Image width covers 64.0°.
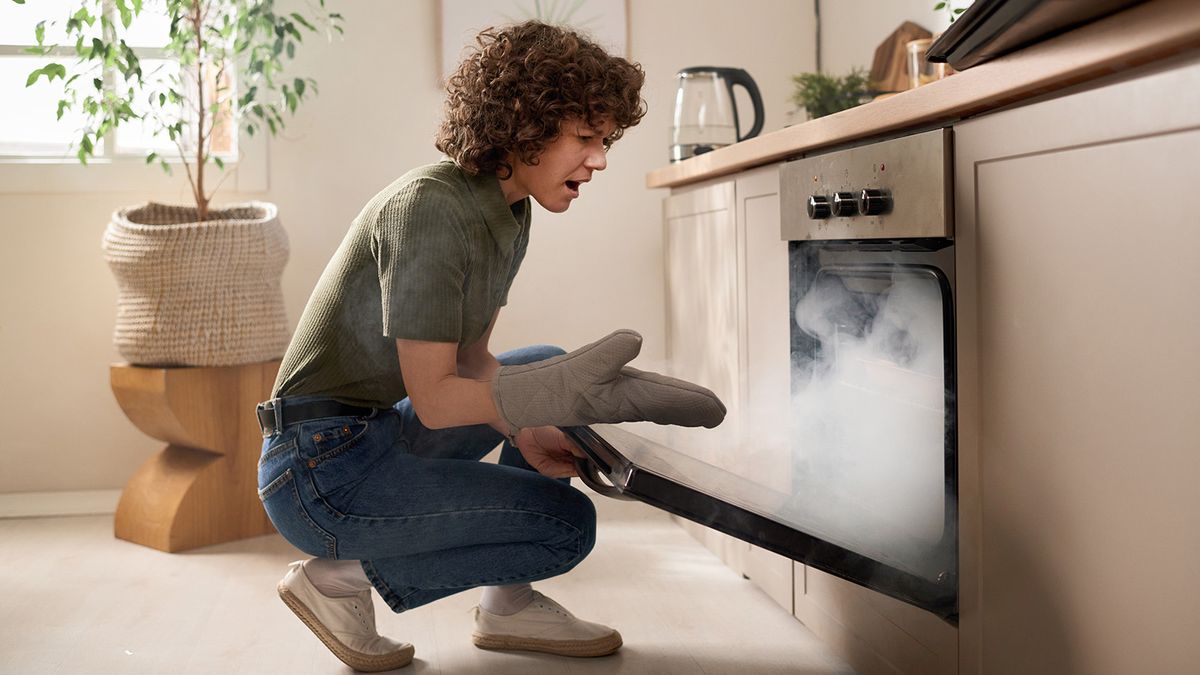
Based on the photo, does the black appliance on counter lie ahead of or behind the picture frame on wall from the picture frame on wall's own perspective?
ahead

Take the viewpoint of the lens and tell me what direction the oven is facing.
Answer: facing the viewer and to the left of the viewer

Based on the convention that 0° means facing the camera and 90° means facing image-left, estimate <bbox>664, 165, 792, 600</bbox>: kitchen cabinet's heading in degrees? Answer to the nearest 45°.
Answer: approximately 45°

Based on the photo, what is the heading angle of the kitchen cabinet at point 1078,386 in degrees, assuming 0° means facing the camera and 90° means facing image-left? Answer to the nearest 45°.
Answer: approximately 45°

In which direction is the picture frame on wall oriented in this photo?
toward the camera

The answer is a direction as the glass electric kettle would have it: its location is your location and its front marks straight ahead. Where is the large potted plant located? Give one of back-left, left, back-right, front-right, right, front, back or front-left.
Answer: front

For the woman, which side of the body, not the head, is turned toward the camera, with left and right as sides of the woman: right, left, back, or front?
right

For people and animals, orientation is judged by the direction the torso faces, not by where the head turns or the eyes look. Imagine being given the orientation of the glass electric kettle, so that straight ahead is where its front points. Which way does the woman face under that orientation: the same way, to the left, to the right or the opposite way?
the opposite way

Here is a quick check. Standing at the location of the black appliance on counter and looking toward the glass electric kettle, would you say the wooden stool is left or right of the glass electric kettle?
left

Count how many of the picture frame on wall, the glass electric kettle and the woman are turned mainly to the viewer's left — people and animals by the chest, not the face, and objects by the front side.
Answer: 1

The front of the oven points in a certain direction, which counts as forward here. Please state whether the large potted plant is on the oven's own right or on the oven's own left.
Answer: on the oven's own right

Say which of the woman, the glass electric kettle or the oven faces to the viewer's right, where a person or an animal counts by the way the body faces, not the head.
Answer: the woman

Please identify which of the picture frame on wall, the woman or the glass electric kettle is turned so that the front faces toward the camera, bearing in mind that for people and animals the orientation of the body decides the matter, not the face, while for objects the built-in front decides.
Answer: the picture frame on wall

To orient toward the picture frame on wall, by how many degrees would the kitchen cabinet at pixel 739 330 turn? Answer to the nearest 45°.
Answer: approximately 90° to its right

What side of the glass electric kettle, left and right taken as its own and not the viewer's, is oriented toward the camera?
left
